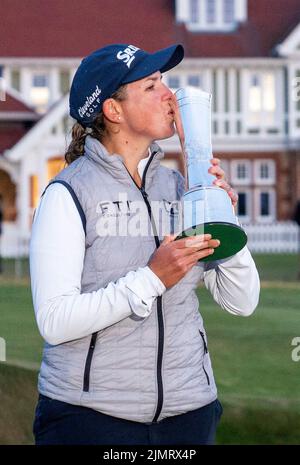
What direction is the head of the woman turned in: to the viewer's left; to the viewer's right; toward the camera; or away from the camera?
to the viewer's right

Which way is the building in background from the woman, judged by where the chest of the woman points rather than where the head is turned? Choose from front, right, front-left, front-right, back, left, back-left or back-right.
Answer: back-left

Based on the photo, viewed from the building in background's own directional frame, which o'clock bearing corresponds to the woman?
The woman is roughly at 12 o'clock from the building in background.

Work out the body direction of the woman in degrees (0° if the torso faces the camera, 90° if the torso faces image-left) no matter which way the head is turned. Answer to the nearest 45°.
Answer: approximately 315°

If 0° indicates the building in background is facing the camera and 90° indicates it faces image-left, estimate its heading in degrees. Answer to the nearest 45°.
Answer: approximately 0°
